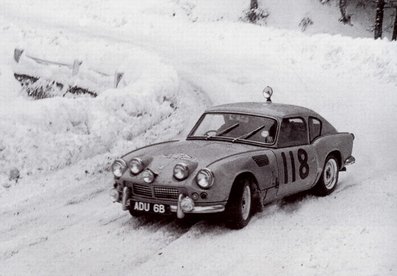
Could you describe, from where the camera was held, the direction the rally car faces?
facing the viewer and to the left of the viewer
